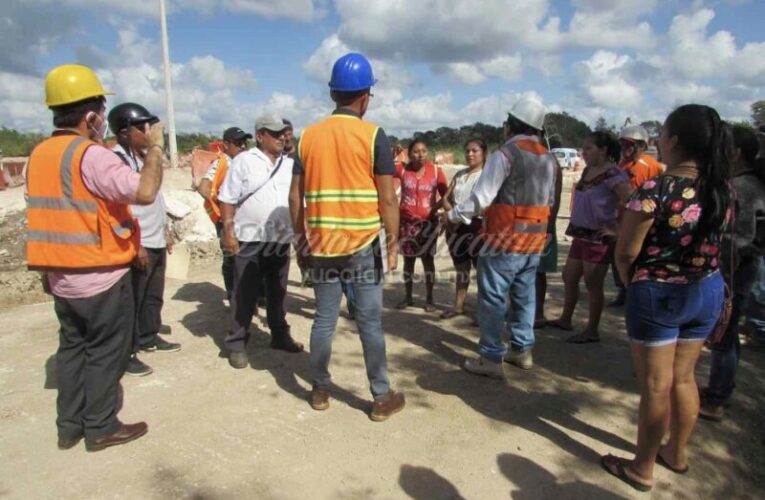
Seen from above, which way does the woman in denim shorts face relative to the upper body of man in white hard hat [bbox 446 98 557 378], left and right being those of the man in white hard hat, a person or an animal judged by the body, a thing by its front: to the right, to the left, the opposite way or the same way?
the same way

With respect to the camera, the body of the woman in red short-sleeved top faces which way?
toward the camera

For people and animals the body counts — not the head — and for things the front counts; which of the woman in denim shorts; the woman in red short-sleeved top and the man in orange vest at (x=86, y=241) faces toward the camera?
the woman in red short-sleeved top

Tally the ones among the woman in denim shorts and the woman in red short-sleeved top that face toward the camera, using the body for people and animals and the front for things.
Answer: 1

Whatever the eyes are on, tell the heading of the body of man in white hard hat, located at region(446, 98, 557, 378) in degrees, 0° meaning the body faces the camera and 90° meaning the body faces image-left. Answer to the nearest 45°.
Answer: approximately 135°

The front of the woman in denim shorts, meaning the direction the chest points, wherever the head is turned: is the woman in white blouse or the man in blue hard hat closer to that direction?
the woman in white blouse

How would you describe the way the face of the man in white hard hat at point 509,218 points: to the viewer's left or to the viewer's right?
to the viewer's left

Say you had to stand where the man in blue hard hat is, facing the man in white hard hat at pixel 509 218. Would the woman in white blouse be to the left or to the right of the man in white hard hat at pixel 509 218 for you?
left

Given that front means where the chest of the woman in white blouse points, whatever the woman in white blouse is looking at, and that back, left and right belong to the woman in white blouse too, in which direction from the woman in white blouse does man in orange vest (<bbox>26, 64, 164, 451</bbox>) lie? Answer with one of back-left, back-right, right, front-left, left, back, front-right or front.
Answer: front

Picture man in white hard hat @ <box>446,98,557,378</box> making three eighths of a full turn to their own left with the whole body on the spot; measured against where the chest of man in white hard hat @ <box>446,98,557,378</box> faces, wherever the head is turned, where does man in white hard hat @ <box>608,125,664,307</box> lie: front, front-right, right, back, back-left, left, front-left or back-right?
back-left

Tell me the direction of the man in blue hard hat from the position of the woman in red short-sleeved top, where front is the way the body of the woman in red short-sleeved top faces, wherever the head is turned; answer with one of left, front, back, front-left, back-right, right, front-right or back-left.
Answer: front

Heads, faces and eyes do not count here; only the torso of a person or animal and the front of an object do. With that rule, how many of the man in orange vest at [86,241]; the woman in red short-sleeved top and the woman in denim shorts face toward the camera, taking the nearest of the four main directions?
1

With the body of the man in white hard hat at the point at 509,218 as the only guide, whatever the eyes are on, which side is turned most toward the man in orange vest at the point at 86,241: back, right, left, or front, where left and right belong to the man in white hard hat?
left

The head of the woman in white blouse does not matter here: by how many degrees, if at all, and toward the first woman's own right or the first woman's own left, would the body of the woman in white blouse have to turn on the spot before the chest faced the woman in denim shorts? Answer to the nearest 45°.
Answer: approximately 45° to the first woman's own left

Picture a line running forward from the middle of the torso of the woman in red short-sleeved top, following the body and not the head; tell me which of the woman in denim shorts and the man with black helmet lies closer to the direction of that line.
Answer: the woman in denim shorts

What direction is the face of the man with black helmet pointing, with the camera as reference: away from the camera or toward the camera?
toward the camera

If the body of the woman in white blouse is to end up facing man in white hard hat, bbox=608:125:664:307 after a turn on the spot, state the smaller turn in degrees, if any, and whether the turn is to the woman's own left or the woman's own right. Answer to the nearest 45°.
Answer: approximately 135° to the woman's own left

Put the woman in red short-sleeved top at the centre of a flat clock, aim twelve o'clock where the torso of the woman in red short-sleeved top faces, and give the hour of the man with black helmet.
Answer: The man with black helmet is roughly at 2 o'clock from the woman in red short-sleeved top.

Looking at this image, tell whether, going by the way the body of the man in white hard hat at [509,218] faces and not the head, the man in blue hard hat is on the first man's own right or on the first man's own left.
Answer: on the first man's own left

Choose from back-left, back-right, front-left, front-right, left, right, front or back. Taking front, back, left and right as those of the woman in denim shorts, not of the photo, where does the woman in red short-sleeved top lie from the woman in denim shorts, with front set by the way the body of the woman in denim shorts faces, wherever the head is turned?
front
